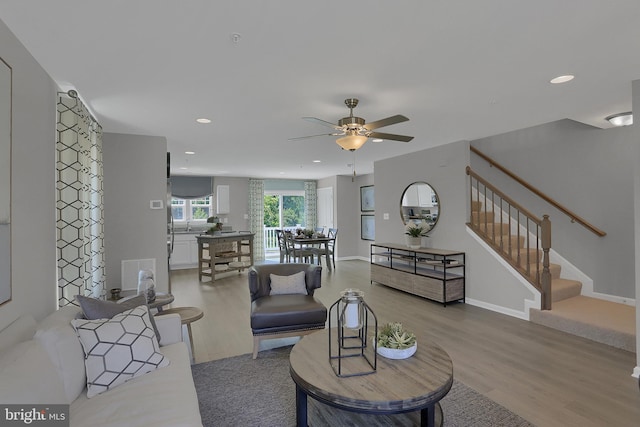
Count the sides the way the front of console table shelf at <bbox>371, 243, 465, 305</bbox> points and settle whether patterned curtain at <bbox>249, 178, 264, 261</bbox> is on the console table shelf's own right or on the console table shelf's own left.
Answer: on the console table shelf's own right

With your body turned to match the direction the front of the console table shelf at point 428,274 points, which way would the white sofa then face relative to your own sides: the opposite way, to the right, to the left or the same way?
the opposite way

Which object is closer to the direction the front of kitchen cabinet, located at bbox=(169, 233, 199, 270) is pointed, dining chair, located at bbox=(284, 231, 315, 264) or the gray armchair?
the gray armchair

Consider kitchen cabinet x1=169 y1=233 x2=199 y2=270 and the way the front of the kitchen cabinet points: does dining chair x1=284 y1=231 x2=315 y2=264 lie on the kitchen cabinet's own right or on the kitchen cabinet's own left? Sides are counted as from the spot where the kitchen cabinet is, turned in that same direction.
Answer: on the kitchen cabinet's own left

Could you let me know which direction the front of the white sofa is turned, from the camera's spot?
facing to the right of the viewer

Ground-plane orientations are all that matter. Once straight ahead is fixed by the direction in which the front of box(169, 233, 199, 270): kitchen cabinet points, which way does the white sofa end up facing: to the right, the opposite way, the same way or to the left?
to the left

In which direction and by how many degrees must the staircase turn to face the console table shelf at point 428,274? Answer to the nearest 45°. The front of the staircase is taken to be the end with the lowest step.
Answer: approximately 135° to its right

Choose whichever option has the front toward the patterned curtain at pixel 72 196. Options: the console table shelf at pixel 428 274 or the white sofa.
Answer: the console table shelf

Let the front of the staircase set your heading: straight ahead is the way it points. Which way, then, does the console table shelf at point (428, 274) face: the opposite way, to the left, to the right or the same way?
to the right

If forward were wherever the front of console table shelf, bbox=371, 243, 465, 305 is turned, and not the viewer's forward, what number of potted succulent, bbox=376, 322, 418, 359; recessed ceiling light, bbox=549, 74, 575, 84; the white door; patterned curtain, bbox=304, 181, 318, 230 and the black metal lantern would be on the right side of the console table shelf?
2
